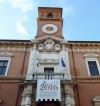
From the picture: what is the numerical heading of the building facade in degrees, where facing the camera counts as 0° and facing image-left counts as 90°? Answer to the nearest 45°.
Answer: approximately 0°
